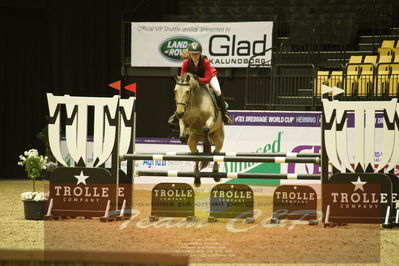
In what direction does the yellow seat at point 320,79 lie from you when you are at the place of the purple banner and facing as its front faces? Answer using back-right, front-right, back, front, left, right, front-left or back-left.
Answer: back-left

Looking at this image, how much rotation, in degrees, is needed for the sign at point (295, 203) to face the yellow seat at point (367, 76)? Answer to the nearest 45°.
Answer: approximately 180°

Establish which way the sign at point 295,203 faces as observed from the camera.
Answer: facing the viewer

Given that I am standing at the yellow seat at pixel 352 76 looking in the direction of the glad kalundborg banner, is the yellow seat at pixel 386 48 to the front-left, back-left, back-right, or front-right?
back-right

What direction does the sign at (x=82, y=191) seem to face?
toward the camera

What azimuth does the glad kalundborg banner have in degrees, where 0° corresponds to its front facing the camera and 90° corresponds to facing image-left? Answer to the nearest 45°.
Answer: approximately 0°

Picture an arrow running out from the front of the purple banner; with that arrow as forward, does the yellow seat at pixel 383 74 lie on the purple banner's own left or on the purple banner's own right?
on the purple banner's own left

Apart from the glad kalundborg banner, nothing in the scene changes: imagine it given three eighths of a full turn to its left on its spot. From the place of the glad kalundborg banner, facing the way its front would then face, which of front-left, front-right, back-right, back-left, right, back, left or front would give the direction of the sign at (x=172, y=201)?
back-right

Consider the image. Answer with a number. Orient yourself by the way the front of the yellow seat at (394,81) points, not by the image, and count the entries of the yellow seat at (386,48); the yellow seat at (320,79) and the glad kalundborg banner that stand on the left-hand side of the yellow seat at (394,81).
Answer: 0

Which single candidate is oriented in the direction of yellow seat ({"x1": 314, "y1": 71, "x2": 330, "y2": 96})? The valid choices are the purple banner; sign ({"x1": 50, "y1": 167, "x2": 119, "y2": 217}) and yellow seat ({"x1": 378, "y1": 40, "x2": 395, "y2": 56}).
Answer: yellow seat ({"x1": 378, "y1": 40, "x2": 395, "y2": 56})

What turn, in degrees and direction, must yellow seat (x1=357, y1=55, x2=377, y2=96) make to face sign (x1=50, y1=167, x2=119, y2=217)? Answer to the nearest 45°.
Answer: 0° — it already faces it

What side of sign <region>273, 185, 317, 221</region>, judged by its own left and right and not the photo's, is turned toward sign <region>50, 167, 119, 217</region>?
right

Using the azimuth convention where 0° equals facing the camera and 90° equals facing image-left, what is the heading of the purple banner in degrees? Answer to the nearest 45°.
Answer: approximately 0°

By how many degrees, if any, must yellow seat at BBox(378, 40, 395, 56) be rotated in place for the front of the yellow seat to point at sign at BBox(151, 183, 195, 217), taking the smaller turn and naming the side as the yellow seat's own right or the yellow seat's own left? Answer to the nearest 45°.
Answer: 0° — it already faces it

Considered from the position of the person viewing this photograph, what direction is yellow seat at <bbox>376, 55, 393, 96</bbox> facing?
facing the viewer and to the left of the viewer

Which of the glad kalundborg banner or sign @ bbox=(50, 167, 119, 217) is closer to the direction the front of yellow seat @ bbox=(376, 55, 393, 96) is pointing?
the sign
